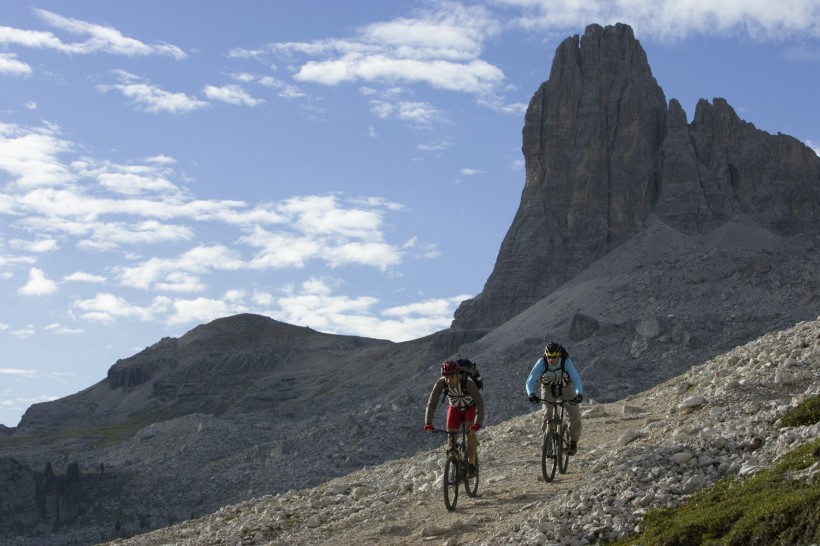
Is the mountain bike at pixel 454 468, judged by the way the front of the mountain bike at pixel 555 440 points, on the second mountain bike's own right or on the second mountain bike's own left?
on the second mountain bike's own right

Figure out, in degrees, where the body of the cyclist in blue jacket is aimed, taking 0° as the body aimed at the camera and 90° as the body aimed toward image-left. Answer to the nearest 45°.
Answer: approximately 0°

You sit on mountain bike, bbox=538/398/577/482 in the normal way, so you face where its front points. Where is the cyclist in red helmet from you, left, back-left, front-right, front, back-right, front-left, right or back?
front-right

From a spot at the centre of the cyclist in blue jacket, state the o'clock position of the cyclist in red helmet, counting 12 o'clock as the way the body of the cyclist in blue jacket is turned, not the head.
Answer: The cyclist in red helmet is roughly at 2 o'clock from the cyclist in blue jacket.
